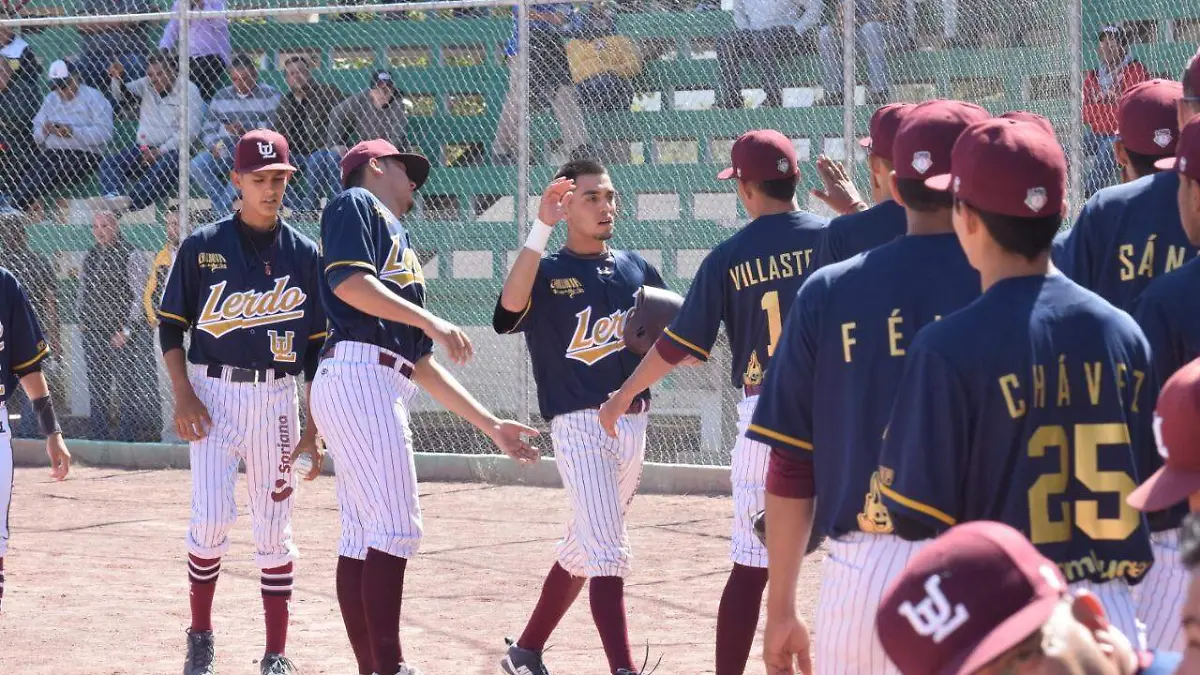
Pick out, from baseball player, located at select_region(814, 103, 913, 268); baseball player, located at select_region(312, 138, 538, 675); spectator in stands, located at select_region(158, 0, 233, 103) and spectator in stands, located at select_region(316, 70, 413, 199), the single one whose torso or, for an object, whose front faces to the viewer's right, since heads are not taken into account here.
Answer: baseball player, located at select_region(312, 138, 538, 675)

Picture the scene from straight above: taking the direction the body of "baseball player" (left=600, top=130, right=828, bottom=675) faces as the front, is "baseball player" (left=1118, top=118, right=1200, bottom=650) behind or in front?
behind

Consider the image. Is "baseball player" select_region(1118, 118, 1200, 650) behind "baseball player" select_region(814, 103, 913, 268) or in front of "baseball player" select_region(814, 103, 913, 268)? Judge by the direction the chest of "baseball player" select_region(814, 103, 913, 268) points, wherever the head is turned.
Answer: behind

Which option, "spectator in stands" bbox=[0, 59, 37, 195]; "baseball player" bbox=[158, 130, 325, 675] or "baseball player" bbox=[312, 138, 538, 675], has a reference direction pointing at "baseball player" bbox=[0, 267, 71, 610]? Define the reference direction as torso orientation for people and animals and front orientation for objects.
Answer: the spectator in stands

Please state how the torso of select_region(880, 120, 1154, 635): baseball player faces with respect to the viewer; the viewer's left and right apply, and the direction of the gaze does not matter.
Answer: facing away from the viewer and to the left of the viewer

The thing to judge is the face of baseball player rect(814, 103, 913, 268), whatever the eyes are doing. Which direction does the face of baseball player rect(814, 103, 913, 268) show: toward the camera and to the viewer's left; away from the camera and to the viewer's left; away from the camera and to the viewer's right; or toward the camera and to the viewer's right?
away from the camera and to the viewer's left

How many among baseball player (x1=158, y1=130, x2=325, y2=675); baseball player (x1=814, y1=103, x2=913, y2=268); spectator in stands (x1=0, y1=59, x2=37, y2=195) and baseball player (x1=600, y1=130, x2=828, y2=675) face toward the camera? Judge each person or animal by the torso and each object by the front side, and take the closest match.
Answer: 2

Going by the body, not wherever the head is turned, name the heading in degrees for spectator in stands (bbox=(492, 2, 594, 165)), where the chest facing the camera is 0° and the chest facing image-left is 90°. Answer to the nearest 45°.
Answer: approximately 0°

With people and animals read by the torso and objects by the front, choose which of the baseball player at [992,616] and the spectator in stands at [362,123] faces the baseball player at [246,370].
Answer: the spectator in stands

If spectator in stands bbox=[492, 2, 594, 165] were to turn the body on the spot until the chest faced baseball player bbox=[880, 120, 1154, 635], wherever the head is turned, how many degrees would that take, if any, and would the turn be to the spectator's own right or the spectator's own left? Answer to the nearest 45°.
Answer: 0° — they already face them

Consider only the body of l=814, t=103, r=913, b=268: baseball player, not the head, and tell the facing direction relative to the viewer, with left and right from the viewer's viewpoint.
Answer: facing away from the viewer and to the left of the viewer
